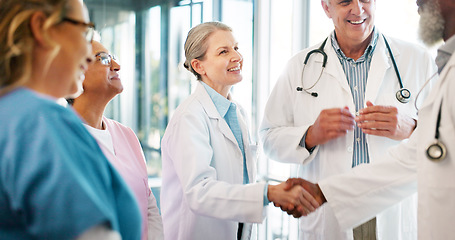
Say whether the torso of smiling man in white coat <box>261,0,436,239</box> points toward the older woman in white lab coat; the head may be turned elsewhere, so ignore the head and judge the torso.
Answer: no

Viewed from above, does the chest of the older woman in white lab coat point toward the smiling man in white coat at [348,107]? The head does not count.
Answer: no

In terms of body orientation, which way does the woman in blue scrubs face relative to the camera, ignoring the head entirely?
to the viewer's right

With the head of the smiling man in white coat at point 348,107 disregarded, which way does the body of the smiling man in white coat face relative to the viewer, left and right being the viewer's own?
facing the viewer

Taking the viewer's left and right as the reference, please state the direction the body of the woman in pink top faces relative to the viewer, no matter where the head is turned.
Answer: facing the viewer and to the right of the viewer

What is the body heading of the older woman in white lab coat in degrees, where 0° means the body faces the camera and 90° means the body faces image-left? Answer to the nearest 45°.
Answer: approximately 315°

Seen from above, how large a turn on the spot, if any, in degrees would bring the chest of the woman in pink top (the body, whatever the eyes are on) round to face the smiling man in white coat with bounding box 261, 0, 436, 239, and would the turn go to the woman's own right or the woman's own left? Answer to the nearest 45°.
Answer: approximately 45° to the woman's own left

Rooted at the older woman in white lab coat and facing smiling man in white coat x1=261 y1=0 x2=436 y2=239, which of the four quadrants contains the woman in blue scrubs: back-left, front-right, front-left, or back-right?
back-right

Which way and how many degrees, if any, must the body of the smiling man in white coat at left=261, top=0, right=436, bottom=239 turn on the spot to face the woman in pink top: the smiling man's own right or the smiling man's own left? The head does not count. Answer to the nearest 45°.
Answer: approximately 45° to the smiling man's own right

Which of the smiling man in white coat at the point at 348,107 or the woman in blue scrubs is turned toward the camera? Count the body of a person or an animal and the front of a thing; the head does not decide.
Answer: the smiling man in white coat

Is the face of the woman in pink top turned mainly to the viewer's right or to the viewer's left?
to the viewer's right

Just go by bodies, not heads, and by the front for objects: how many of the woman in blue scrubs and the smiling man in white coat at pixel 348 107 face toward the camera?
1

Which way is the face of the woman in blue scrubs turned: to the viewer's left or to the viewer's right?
to the viewer's right

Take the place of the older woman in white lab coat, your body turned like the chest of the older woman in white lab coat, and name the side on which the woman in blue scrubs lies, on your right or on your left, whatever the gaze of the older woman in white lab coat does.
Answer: on your right

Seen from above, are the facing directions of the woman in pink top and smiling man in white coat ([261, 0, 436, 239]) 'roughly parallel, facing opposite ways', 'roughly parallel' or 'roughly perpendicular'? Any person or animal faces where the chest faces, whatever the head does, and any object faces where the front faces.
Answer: roughly perpendicular

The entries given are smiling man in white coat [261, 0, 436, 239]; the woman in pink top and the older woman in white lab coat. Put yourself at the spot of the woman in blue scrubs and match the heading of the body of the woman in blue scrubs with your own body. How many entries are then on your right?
0

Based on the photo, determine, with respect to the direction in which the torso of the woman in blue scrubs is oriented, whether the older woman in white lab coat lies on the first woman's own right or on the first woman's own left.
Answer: on the first woman's own left
